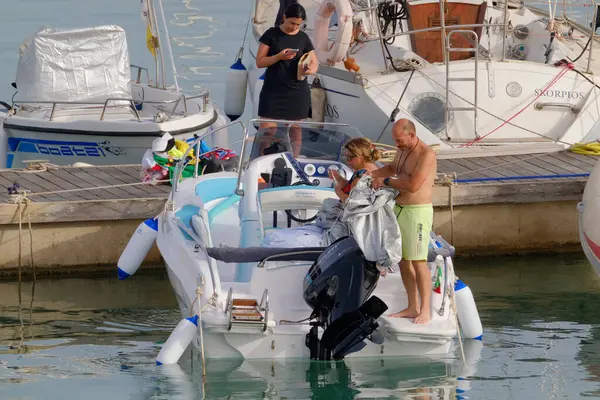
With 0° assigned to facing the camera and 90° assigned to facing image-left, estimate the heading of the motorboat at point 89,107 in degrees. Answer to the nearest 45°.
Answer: approximately 315°

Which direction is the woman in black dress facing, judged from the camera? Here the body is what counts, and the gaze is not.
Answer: toward the camera

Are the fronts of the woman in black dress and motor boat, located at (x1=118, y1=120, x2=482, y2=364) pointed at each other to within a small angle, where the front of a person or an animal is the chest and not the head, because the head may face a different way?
yes

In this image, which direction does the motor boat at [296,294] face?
away from the camera

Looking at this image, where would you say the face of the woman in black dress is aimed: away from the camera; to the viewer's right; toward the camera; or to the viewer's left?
toward the camera

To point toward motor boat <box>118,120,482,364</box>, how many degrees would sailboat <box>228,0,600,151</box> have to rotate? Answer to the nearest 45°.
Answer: approximately 135° to its left

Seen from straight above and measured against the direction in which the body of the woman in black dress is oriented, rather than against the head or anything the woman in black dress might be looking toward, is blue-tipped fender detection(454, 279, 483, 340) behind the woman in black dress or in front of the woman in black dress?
in front

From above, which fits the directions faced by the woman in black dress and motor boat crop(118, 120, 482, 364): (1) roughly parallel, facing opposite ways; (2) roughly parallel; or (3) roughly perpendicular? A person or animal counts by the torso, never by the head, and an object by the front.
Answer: roughly parallel, facing opposite ways

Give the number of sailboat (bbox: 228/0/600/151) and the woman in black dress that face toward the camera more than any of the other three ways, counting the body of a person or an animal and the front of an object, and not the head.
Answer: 1

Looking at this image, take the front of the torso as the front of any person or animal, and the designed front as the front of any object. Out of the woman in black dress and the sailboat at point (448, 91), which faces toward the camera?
the woman in black dress

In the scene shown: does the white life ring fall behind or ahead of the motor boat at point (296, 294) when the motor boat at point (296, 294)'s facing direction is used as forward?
ahead
